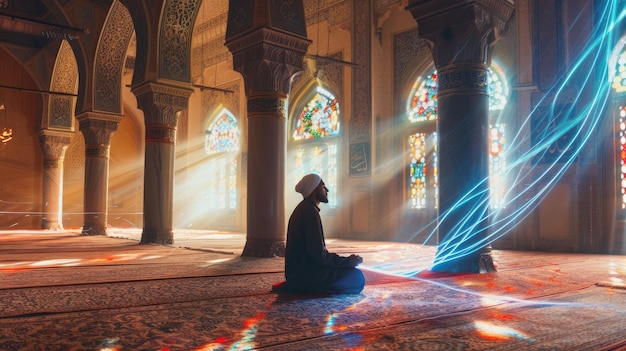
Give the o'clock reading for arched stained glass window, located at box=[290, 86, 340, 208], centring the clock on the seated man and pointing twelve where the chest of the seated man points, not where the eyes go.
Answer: The arched stained glass window is roughly at 9 o'clock from the seated man.

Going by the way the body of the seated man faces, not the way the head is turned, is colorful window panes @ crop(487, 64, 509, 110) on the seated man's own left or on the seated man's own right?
on the seated man's own left

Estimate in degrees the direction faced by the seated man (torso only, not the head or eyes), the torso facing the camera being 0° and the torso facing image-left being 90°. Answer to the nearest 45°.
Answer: approximately 270°

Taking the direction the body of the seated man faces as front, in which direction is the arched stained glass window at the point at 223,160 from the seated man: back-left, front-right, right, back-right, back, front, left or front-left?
left

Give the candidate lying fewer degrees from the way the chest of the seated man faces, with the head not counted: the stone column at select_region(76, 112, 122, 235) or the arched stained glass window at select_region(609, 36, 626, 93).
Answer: the arched stained glass window

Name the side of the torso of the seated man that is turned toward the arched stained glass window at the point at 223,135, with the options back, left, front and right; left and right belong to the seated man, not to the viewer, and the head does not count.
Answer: left

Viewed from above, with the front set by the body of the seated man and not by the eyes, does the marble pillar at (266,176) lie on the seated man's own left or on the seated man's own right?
on the seated man's own left

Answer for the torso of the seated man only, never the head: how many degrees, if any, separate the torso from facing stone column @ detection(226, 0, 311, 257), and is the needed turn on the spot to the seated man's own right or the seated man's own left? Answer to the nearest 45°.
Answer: approximately 90° to the seated man's own left
